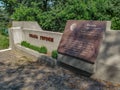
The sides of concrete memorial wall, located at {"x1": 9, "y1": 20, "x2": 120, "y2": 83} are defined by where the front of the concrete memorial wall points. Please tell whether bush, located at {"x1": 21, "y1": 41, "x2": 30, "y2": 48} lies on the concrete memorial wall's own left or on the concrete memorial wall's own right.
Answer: on the concrete memorial wall's own right

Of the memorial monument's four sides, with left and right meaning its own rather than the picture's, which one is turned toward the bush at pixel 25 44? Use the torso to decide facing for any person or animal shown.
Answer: right

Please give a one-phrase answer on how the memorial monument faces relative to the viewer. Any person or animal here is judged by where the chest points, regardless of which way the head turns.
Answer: facing the viewer and to the left of the viewer
